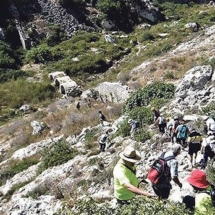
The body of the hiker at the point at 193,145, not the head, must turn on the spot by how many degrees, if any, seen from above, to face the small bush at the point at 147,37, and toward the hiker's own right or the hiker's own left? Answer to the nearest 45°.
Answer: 0° — they already face it

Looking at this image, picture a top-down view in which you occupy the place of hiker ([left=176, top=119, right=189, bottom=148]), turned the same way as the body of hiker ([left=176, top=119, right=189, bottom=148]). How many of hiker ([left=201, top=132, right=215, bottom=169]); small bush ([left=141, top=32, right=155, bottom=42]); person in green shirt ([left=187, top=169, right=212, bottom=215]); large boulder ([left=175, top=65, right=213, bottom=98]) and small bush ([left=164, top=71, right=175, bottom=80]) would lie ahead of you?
3

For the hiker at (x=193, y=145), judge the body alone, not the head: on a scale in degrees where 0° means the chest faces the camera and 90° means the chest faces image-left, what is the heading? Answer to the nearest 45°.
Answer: approximately 180°

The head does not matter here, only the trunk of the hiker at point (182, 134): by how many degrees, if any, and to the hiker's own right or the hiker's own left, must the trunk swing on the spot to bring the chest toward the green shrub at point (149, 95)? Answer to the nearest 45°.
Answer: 0° — they already face it

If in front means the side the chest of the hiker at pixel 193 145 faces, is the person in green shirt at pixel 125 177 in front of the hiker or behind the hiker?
behind

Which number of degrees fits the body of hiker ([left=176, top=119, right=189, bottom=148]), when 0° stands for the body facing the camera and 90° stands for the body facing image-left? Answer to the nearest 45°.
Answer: approximately 180°

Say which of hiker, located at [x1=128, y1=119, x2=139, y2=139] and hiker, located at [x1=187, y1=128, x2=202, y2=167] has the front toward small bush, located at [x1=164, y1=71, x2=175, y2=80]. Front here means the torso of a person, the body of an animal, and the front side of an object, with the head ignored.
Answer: hiker, located at [x1=187, y1=128, x2=202, y2=167]

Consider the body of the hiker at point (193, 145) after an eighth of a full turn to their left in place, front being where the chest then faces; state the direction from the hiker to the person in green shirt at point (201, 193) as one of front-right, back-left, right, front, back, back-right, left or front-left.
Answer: back-left

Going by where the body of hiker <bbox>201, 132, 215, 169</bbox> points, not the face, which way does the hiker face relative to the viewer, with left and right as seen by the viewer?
facing away from the viewer and to the left of the viewer
